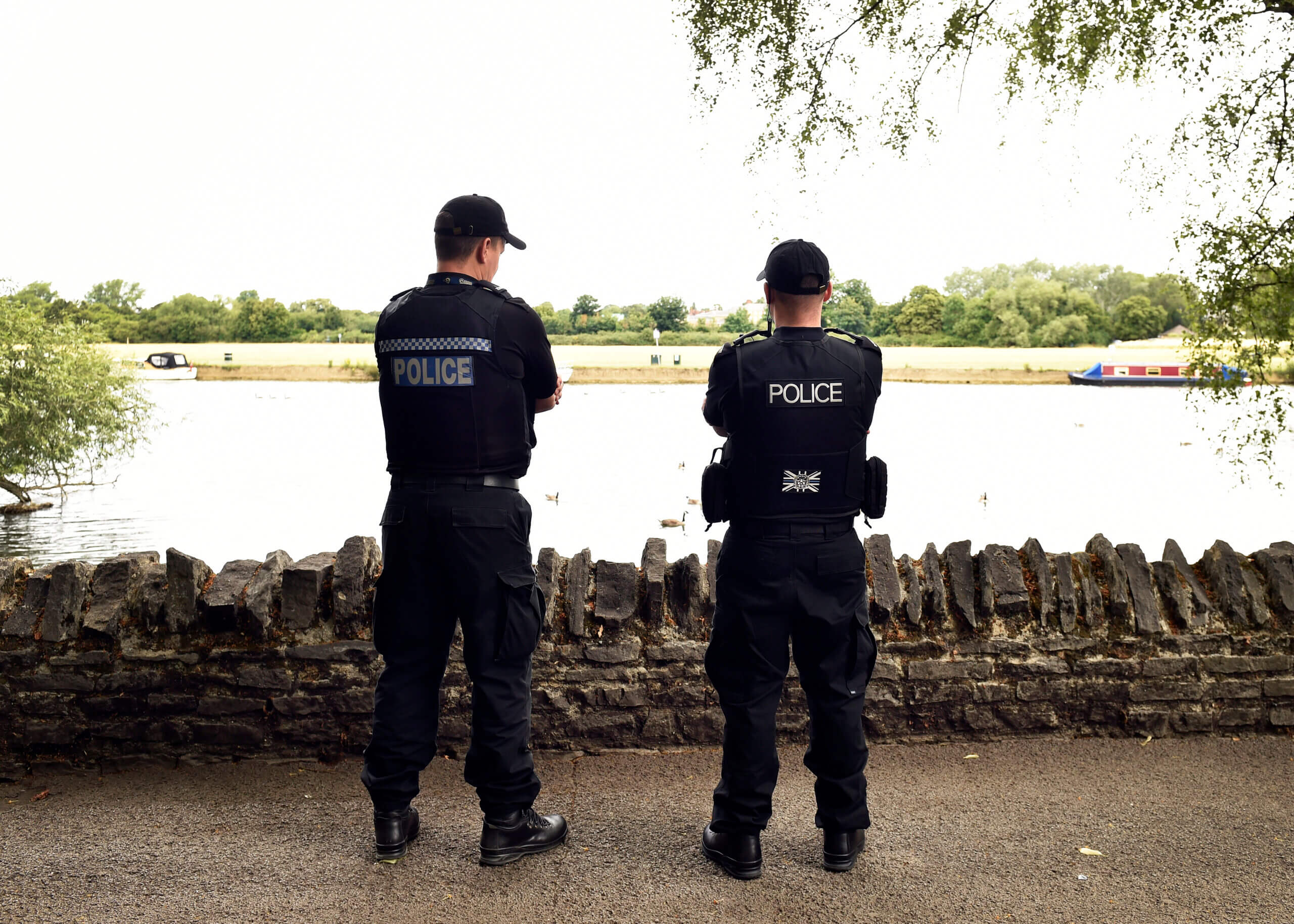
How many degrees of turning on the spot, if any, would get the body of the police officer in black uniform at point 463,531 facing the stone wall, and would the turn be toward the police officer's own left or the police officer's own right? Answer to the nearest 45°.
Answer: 0° — they already face it

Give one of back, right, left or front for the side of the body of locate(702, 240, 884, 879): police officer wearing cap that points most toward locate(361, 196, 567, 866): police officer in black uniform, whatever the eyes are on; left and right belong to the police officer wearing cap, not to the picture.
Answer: left

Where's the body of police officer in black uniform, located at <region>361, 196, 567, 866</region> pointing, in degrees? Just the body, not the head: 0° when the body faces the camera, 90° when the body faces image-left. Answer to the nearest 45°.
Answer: approximately 225°

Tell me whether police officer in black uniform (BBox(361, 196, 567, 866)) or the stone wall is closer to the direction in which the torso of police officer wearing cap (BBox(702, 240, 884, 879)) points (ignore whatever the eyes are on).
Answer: the stone wall

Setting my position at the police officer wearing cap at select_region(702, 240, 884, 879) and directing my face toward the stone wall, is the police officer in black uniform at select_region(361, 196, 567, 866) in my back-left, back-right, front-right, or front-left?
front-left

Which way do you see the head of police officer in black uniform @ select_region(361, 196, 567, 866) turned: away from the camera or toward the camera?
away from the camera

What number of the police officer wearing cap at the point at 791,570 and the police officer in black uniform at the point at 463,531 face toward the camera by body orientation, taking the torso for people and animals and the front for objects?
0

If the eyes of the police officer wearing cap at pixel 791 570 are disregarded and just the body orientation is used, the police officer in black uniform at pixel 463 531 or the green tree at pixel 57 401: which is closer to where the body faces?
the green tree

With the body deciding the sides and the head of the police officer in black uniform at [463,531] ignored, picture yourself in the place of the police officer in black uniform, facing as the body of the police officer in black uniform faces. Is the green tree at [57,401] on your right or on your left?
on your left

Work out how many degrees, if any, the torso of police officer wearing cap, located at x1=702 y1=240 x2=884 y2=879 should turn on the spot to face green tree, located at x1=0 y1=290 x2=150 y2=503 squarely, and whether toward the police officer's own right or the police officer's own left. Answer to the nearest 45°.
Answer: approximately 45° to the police officer's own left

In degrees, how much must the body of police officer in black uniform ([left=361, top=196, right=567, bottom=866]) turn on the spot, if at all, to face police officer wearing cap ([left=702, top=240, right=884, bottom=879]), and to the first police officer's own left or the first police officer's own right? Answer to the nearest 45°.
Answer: approximately 45° to the first police officer's own right

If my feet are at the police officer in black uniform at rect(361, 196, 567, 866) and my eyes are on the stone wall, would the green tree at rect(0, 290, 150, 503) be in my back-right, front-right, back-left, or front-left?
front-left

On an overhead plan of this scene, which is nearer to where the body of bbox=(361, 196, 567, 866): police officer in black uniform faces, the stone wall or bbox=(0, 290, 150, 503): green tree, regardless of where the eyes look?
the stone wall

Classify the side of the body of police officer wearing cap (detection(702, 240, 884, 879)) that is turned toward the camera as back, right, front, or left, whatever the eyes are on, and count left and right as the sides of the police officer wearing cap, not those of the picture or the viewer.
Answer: back
